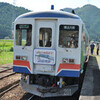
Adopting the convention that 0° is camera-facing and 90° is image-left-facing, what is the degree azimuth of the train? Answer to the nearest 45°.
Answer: approximately 0°
